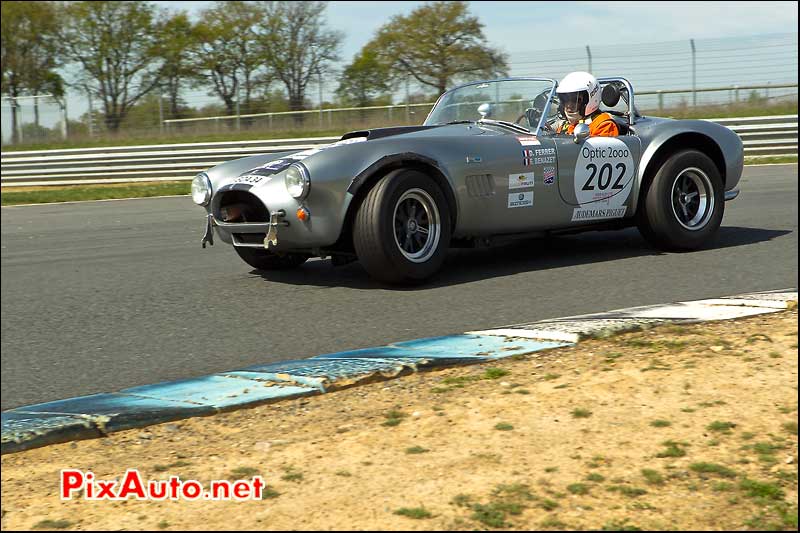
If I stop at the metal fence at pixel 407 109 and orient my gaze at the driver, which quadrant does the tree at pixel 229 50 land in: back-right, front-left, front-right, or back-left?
back-right

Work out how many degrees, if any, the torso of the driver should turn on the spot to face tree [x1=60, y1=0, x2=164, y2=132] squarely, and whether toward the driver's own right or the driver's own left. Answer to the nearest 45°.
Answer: approximately 90° to the driver's own right

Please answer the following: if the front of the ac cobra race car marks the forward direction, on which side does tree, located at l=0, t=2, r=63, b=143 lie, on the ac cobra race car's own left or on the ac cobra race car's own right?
on the ac cobra race car's own right

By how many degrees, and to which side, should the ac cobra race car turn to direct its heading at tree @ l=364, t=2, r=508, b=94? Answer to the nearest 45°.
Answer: approximately 135° to its right

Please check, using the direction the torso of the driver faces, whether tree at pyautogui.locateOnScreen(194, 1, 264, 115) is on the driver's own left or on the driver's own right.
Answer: on the driver's own right

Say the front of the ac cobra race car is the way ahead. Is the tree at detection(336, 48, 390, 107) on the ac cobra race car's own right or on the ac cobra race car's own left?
on the ac cobra race car's own right

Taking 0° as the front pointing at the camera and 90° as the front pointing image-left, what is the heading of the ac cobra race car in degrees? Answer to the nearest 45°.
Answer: approximately 45°

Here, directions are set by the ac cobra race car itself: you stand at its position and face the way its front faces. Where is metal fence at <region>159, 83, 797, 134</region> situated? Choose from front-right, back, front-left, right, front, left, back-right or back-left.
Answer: back-right

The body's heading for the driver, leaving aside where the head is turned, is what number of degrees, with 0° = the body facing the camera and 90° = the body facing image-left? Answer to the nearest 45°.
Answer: approximately 45°
